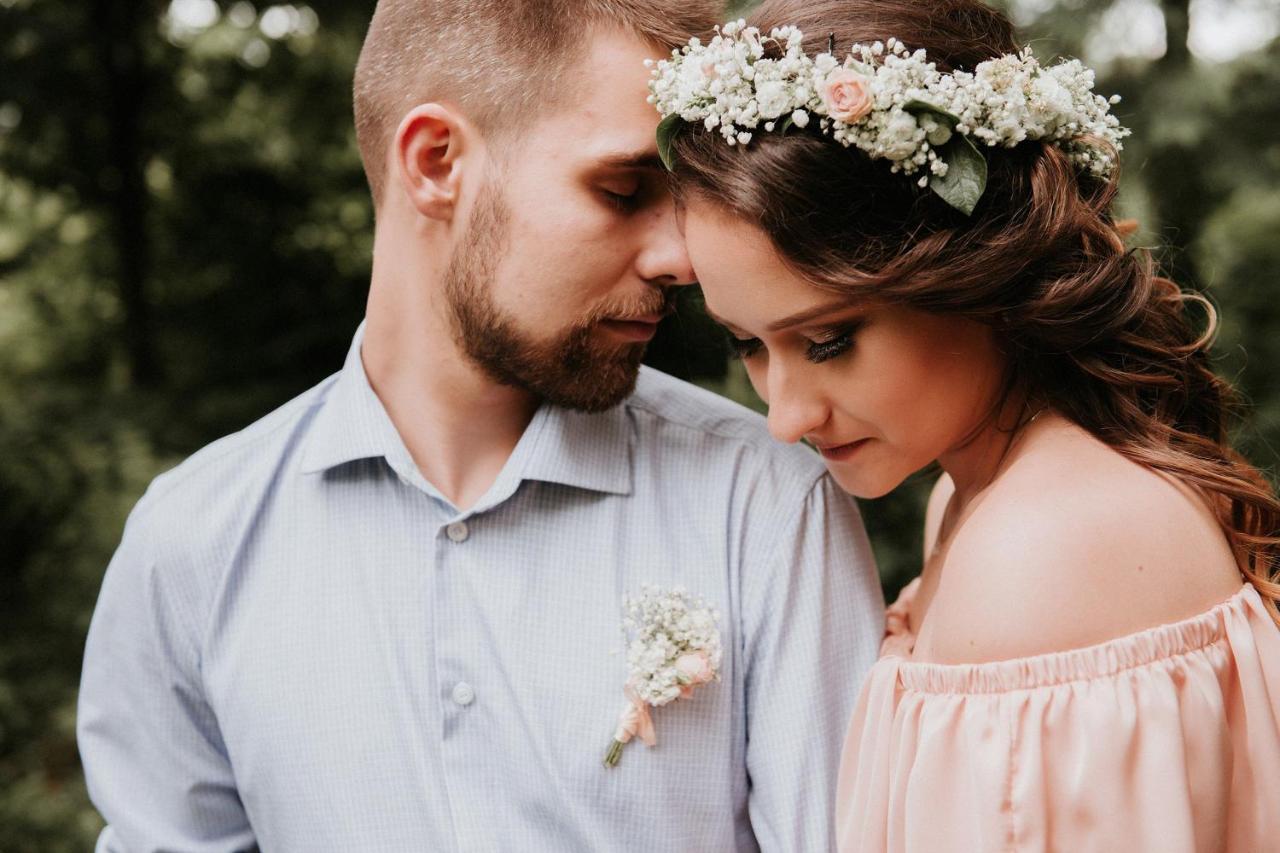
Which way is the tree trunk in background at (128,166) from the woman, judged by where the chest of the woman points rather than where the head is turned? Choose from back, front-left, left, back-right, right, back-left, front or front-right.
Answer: front-right

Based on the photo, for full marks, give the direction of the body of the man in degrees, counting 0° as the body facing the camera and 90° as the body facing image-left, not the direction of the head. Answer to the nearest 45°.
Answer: approximately 0°

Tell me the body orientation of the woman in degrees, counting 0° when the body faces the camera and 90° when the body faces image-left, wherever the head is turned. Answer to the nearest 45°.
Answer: approximately 90°

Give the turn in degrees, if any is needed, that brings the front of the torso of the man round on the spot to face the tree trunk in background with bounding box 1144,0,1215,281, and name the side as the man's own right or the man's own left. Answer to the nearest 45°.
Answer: approximately 135° to the man's own left

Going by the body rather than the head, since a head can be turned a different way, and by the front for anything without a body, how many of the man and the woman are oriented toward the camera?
1

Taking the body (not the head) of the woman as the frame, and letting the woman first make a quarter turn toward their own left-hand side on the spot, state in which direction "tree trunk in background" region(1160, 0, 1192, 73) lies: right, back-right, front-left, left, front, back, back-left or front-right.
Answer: back

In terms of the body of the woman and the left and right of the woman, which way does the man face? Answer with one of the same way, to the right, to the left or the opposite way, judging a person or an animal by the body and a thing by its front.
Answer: to the left

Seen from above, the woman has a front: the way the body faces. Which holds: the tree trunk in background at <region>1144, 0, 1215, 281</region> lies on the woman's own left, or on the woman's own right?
on the woman's own right

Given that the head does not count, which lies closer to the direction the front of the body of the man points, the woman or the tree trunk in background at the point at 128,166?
the woman

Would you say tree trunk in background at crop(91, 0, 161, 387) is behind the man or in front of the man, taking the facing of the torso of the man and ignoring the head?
behind

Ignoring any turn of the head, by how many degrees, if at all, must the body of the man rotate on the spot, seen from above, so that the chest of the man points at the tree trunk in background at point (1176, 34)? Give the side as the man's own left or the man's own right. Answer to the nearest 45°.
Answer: approximately 135° to the man's own left

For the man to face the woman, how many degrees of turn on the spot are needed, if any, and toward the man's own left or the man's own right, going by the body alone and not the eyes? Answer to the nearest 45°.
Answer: approximately 45° to the man's own left
